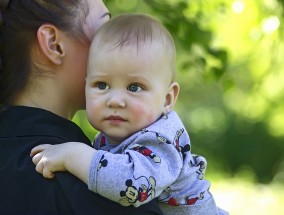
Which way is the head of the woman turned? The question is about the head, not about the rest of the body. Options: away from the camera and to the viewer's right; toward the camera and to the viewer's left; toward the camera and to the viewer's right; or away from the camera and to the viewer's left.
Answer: away from the camera and to the viewer's right

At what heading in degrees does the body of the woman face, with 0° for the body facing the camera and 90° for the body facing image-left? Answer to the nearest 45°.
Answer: approximately 225°

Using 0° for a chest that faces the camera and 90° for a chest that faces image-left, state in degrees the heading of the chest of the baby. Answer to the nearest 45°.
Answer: approximately 45°
